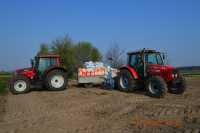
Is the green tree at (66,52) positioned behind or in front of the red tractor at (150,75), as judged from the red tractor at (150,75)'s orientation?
behind

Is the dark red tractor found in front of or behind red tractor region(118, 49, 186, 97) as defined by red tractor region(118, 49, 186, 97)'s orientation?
behind

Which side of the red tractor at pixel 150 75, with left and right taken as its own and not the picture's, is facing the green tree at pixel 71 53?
back

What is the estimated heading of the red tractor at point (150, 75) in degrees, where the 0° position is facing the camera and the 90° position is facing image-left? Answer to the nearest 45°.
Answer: approximately 315°
